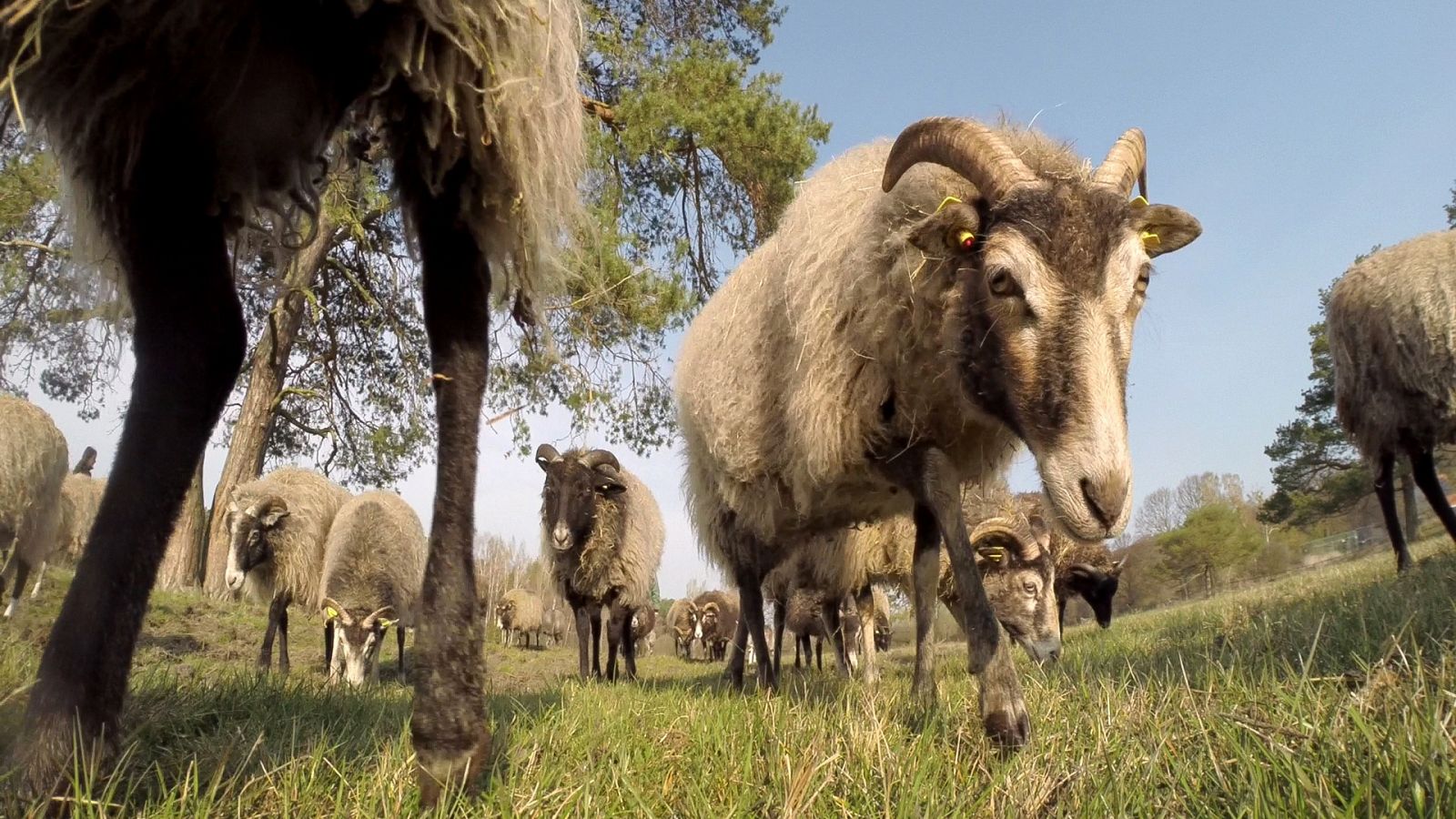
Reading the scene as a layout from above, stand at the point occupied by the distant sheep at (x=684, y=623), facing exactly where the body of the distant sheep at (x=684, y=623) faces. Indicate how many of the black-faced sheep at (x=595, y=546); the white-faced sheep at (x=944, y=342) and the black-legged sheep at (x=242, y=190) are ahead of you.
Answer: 3

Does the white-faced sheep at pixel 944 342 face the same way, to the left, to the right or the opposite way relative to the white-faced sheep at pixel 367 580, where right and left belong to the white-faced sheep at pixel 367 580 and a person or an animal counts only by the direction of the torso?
the same way

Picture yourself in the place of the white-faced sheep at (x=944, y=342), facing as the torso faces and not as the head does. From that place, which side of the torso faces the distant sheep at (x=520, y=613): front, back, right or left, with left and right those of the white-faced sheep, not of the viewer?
back

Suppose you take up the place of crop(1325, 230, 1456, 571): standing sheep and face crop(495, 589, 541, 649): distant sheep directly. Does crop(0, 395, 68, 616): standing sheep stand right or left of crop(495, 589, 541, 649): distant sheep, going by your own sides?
left

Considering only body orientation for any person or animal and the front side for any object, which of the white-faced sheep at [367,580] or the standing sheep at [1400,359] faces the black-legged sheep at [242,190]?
the white-faced sheep

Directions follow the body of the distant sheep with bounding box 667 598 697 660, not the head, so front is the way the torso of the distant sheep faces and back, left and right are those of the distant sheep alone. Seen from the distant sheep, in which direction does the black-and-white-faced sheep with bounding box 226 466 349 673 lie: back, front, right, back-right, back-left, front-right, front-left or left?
front

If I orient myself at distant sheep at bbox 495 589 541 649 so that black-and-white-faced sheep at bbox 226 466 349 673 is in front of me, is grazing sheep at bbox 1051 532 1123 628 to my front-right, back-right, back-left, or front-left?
front-left

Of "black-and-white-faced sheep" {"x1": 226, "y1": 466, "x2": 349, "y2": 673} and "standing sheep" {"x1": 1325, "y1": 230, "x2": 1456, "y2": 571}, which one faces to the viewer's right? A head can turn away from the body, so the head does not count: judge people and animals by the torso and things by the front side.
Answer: the standing sheep

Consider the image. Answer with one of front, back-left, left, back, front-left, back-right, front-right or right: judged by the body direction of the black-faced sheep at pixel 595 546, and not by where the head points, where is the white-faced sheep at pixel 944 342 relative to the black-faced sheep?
front-left

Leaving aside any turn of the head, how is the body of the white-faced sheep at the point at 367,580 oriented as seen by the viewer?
toward the camera

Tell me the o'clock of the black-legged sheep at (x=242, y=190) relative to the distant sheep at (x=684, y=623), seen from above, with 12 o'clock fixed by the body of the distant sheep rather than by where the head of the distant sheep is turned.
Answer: The black-legged sheep is roughly at 12 o'clock from the distant sheep.

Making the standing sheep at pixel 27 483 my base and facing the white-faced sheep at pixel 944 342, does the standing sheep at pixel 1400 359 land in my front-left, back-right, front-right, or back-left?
front-left

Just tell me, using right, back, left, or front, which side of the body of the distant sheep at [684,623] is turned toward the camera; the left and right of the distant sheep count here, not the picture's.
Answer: front

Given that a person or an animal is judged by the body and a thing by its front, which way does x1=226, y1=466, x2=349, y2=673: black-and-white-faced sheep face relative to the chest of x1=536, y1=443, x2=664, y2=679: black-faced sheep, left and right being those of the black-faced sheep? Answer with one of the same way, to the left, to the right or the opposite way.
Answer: the same way

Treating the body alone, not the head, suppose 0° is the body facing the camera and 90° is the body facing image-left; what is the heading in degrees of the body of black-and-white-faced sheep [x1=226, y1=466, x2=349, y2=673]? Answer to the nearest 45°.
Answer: approximately 45°

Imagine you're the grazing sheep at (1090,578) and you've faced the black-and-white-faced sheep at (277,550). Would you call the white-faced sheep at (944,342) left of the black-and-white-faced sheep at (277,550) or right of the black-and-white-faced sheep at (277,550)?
left

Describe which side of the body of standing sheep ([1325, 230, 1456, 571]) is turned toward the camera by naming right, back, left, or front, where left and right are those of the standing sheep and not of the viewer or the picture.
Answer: right
